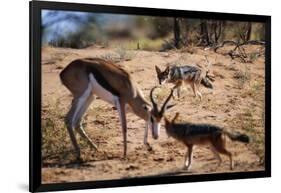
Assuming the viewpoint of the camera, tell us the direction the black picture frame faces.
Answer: facing the viewer and to the right of the viewer
